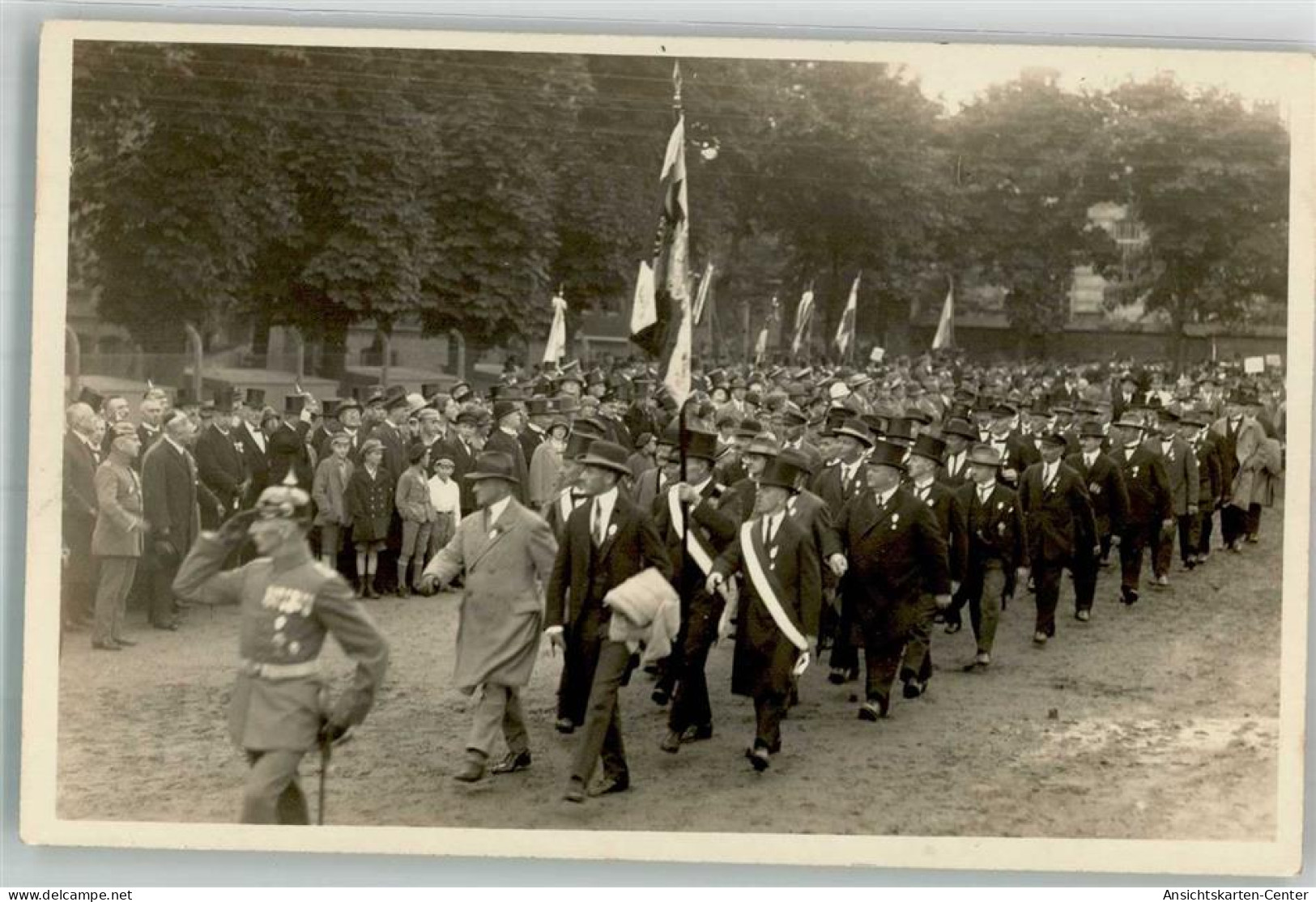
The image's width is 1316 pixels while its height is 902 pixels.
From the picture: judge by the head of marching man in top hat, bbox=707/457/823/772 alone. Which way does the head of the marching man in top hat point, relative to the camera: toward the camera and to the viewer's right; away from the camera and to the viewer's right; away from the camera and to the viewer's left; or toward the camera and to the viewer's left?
toward the camera and to the viewer's left

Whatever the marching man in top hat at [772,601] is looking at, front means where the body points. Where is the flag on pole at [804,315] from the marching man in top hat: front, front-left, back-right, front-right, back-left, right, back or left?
back-right

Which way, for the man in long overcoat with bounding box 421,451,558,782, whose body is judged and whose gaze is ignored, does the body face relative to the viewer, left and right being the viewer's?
facing the viewer and to the left of the viewer

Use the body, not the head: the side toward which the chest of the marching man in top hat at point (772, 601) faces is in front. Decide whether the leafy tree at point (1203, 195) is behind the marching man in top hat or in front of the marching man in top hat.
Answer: behind

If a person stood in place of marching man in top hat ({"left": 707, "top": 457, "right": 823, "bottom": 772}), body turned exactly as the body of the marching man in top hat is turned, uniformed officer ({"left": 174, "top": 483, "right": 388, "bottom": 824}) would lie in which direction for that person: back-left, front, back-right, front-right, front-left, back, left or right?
front

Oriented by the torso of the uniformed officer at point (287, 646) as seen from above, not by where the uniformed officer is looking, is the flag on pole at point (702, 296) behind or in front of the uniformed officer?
behind

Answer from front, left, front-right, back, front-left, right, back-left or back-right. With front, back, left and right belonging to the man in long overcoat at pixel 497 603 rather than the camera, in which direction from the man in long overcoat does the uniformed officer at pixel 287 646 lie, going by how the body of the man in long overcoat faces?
front

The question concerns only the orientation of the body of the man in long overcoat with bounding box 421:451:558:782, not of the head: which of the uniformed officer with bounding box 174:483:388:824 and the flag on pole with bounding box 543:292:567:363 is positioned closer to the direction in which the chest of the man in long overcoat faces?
the uniformed officer

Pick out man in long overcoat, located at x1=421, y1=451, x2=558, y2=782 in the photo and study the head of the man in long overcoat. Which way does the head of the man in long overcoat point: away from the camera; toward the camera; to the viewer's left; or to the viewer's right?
to the viewer's left

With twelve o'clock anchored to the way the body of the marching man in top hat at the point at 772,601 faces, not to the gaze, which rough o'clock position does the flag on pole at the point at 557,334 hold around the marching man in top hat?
The flag on pole is roughly at 4 o'clock from the marching man in top hat.

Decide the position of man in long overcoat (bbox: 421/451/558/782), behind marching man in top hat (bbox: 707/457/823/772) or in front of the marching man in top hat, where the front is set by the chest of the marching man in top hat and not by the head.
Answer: in front

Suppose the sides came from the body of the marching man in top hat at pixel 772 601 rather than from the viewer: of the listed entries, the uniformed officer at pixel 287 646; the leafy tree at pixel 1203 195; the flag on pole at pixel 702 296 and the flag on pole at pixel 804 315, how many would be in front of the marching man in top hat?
1

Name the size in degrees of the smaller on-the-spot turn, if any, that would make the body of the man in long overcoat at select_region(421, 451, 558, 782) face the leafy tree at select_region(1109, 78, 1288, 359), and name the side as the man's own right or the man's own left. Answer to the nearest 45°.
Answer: approximately 180°
